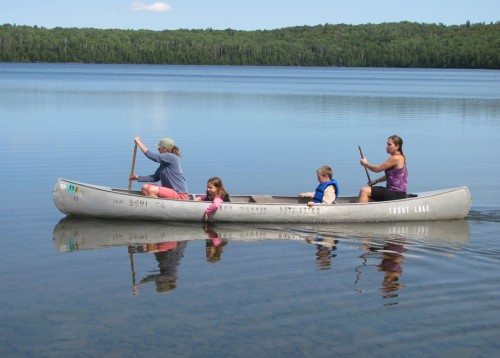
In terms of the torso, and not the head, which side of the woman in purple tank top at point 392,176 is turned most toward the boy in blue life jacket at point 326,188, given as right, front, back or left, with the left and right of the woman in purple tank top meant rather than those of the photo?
front

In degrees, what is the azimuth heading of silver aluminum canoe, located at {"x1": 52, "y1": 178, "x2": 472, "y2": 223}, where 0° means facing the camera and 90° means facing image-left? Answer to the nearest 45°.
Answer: approximately 90°

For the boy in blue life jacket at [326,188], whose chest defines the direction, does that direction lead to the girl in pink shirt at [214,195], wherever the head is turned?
yes

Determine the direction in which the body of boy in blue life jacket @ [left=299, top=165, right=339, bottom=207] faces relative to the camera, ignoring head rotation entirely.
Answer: to the viewer's left

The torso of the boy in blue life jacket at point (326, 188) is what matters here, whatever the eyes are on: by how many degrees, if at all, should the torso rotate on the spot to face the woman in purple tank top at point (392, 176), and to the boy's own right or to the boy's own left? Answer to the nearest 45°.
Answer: approximately 180°

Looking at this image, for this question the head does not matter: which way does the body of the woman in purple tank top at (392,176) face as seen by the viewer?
to the viewer's left

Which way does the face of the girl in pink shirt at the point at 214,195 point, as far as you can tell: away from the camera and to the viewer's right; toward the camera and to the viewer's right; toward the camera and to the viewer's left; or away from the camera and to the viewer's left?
toward the camera and to the viewer's left

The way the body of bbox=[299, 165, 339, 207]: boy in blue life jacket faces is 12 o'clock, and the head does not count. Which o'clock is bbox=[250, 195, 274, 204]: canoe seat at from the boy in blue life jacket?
The canoe seat is roughly at 1 o'clock from the boy in blue life jacket.
